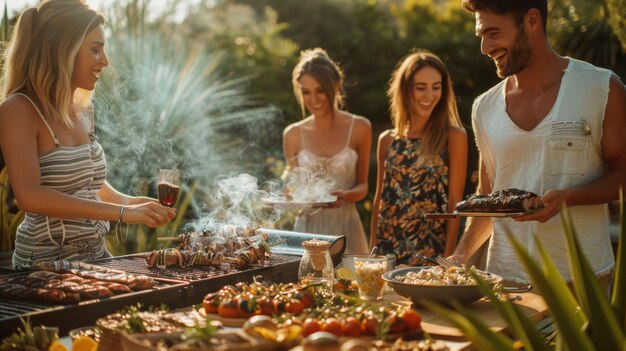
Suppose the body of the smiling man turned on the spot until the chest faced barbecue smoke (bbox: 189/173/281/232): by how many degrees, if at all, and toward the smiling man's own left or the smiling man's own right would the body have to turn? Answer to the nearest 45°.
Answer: approximately 45° to the smiling man's own right

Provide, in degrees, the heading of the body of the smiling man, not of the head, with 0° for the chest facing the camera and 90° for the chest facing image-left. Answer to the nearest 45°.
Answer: approximately 45°

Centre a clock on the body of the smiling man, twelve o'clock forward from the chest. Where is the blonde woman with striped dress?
The blonde woman with striped dress is roughly at 1 o'clock from the smiling man.

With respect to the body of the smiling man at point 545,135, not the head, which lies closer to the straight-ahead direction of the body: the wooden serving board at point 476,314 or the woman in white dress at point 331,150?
the wooden serving board

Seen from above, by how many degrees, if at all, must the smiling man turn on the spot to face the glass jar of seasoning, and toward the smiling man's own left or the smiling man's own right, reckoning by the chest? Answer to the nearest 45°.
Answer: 0° — they already face it

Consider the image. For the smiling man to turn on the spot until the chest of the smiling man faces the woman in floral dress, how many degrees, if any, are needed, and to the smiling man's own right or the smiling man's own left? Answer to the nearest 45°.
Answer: approximately 90° to the smiling man's own right

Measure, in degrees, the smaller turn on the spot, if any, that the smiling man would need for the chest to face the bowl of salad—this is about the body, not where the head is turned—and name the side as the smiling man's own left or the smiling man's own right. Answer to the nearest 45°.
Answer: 0° — they already face it

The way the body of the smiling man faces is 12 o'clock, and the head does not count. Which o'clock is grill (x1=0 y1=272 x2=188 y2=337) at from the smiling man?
The grill is roughly at 12 o'clock from the smiling man.

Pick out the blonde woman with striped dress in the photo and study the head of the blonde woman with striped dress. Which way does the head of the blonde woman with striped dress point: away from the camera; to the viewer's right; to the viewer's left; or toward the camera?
to the viewer's right

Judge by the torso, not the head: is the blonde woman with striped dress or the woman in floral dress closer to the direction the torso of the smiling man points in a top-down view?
the blonde woman with striped dress
